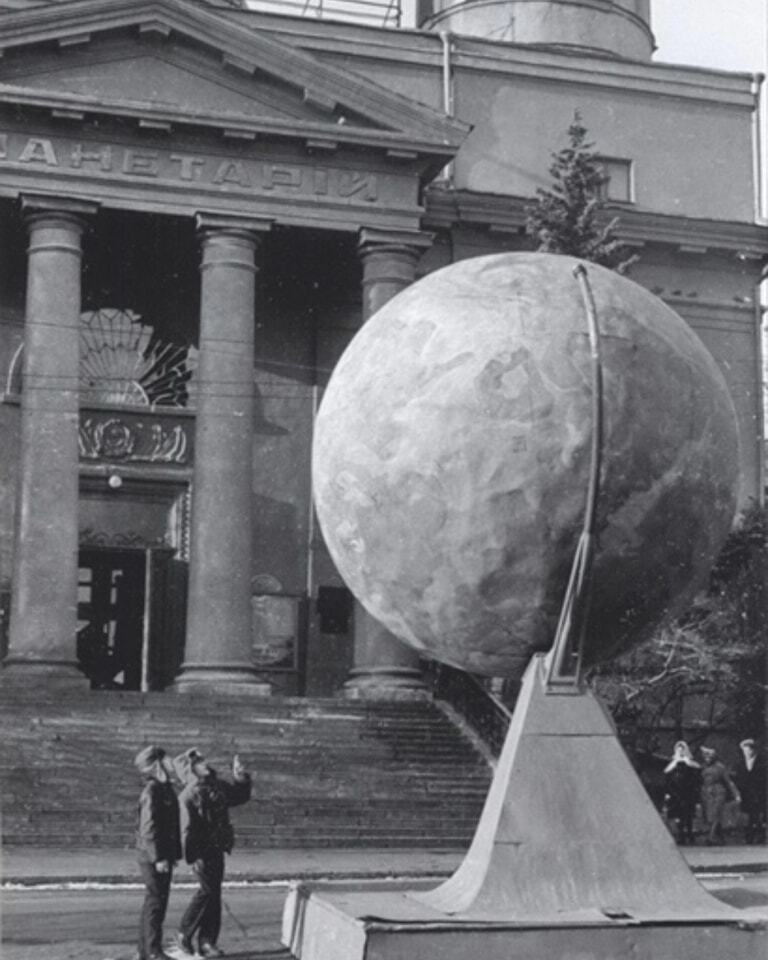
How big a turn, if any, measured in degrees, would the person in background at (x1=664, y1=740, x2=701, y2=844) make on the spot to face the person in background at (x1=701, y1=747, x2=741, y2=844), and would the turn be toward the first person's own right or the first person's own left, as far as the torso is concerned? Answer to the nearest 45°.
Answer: approximately 135° to the first person's own left

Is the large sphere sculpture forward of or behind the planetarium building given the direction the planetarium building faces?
forward

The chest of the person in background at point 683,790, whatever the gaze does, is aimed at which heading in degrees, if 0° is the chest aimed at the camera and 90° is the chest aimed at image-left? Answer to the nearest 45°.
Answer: approximately 0°
